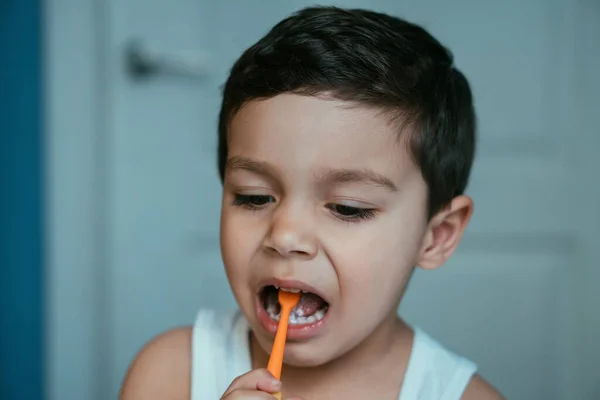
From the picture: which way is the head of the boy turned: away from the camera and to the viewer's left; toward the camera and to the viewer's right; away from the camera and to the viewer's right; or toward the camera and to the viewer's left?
toward the camera and to the viewer's left

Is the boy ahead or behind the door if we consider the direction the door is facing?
ahead

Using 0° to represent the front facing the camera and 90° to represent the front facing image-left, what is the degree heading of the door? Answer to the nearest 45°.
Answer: approximately 0°
